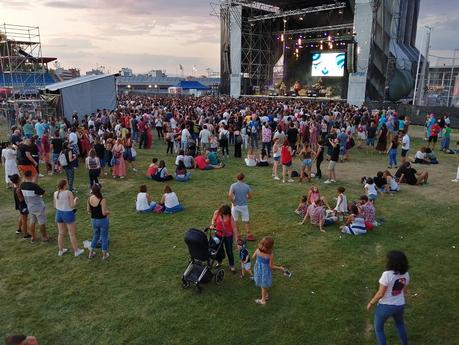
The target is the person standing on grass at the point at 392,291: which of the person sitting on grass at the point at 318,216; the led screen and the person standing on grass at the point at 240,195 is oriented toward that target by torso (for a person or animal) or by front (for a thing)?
the led screen

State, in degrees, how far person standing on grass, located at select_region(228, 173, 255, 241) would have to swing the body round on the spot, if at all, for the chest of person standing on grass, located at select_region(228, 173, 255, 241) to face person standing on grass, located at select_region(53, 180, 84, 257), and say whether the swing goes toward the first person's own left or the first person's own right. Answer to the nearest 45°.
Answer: approximately 90° to the first person's own left

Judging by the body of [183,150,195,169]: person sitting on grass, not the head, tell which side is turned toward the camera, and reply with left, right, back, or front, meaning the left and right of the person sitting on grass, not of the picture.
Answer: back

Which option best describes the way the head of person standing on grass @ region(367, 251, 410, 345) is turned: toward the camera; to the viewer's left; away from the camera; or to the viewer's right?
away from the camera

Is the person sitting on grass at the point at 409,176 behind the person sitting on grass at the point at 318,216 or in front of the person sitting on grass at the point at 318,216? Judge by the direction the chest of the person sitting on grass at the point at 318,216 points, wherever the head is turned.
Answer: in front

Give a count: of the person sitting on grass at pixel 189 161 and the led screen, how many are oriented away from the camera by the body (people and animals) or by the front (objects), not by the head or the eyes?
1

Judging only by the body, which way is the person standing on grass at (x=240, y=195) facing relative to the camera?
away from the camera

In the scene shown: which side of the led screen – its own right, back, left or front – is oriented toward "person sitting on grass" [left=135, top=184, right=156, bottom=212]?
front

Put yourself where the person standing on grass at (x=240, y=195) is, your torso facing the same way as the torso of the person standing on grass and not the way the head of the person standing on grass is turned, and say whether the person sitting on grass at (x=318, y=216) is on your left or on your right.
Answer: on your right

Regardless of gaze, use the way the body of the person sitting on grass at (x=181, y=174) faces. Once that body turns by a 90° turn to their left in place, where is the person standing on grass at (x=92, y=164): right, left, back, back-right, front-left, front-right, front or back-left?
front-left

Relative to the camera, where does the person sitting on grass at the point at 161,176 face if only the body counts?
away from the camera

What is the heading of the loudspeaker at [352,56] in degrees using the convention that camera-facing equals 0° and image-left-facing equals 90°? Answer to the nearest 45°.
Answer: approximately 45°

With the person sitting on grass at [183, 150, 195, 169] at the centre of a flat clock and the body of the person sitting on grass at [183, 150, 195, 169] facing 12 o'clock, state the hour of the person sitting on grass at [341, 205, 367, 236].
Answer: the person sitting on grass at [341, 205, 367, 236] is roughly at 5 o'clock from the person sitting on grass at [183, 150, 195, 169].

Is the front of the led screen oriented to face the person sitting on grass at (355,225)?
yes

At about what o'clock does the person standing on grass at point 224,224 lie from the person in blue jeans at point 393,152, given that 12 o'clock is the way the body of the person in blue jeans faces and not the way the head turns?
The person standing on grass is roughly at 8 o'clock from the person in blue jeans.

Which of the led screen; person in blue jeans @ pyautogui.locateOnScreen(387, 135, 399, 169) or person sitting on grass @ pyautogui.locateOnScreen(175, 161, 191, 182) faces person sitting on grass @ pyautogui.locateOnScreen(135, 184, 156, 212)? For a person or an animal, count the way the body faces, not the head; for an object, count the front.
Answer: the led screen
